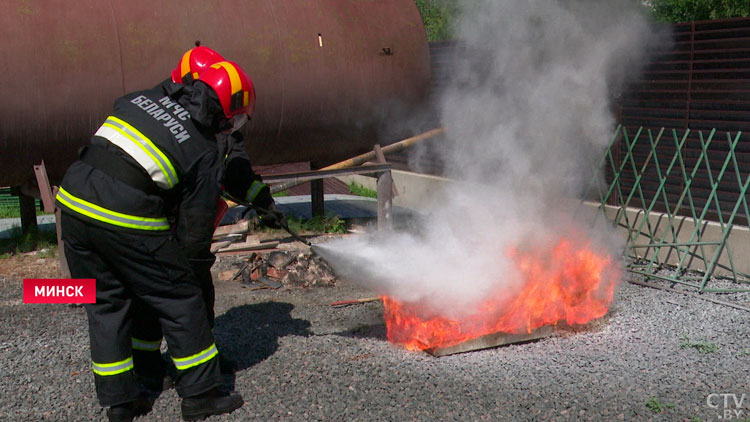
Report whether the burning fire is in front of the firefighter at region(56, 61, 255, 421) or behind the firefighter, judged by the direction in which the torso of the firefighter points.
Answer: in front

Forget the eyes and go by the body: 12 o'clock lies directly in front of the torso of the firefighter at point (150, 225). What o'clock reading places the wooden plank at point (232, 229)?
The wooden plank is roughly at 11 o'clock from the firefighter.

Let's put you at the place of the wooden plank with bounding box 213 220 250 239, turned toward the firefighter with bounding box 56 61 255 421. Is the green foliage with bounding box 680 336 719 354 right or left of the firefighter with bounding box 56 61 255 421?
left

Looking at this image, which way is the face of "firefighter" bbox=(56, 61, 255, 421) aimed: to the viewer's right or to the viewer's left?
to the viewer's right

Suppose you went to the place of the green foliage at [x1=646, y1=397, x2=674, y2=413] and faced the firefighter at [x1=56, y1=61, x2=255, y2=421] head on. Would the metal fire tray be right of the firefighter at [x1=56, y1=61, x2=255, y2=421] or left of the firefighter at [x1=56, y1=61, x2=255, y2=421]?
right

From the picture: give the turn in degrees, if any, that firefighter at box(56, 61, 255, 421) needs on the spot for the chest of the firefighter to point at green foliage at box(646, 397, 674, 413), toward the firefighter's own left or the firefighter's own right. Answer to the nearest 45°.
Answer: approximately 45° to the firefighter's own right

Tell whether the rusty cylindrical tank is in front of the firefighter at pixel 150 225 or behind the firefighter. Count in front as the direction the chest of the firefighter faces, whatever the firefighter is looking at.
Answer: in front

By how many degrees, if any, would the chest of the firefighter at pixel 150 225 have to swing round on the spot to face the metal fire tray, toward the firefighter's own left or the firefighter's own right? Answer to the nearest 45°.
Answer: approximately 45° to the firefighter's own right

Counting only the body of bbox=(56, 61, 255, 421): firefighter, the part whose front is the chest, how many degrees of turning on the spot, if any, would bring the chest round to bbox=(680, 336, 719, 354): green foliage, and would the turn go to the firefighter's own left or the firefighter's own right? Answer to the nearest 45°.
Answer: approximately 45° to the firefighter's own right

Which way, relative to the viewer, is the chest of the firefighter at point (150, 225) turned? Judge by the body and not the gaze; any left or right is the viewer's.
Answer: facing away from the viewer and to the right of the viewer

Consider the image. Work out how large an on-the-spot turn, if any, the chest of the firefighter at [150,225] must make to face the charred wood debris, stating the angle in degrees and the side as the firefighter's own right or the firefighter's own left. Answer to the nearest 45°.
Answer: approximately 45° to the firefighter's own left
